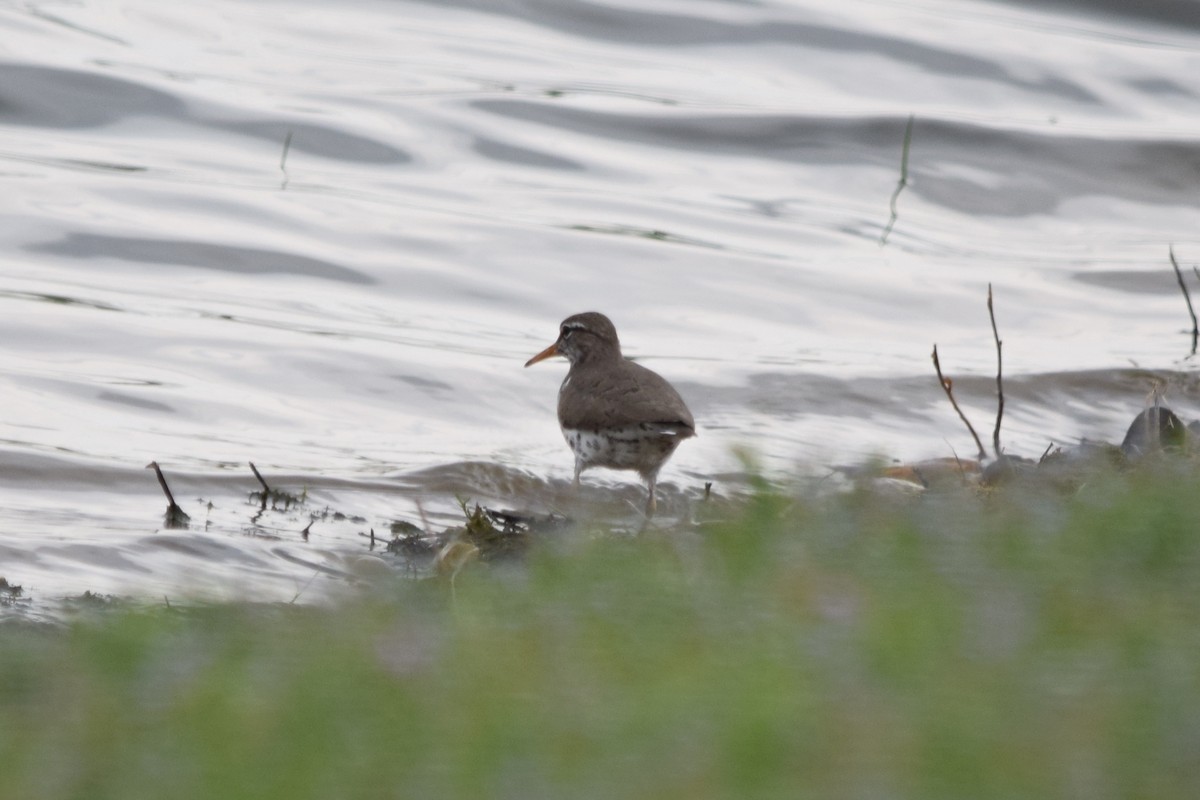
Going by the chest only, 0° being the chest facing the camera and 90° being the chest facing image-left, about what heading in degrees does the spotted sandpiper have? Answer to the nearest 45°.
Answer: approximately 135°
